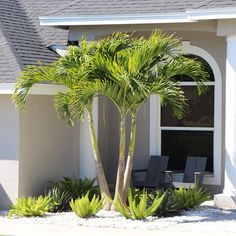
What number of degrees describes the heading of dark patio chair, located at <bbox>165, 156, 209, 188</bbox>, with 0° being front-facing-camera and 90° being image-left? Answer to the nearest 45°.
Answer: approximately 45°

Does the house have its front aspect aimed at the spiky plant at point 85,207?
yes

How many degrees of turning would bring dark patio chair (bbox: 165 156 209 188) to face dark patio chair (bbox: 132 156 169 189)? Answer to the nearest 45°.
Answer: approximately 45° to its right

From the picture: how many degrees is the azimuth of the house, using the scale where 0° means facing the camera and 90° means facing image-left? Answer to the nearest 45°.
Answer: approximately 0°

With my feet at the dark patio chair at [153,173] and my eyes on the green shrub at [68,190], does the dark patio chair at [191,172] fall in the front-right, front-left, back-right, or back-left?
back-left
